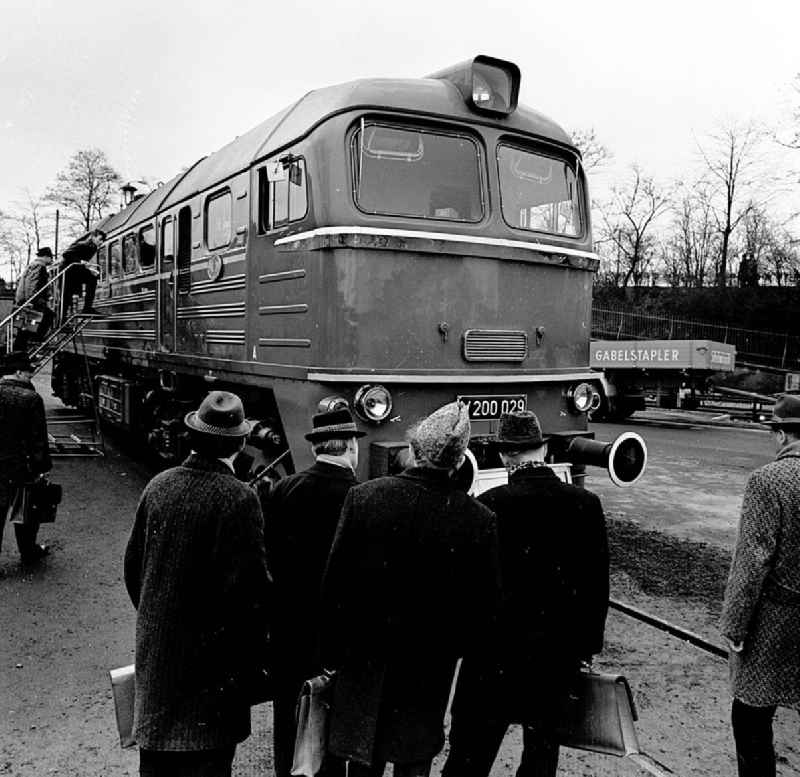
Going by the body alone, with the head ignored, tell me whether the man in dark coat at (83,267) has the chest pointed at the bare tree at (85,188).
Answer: no

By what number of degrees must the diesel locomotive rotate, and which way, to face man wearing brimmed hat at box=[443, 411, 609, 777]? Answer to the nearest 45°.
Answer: approximately 45° to its right

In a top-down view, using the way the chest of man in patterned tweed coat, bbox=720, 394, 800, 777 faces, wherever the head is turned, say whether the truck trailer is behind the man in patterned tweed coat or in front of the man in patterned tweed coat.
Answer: in front

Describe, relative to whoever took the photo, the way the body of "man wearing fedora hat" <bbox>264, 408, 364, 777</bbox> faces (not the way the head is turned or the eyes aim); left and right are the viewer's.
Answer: facing away from the viewer and to the right of the viewer

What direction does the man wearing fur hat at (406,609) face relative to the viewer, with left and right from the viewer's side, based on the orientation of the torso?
facing away from the viewer

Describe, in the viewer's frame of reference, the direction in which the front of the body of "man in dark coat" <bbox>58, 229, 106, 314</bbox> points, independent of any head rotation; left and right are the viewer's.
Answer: facing to the right of the viewer

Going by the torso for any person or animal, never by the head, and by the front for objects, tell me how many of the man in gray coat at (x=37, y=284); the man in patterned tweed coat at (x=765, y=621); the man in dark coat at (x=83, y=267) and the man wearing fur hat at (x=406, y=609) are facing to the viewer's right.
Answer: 2

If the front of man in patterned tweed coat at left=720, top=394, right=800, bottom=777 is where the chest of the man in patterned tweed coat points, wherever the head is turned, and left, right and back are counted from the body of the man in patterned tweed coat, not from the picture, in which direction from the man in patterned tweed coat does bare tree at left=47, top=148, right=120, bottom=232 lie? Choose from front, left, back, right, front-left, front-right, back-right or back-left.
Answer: front

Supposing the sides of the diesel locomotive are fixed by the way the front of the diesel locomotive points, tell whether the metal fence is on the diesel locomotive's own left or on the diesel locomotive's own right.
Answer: on the diesel locomotive's own left

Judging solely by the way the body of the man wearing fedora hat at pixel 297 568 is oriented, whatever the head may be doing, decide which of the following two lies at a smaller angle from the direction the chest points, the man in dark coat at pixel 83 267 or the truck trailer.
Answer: the truck trailer

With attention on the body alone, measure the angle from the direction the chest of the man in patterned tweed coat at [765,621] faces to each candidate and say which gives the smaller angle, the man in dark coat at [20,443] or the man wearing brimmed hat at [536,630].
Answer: the man in dark coat

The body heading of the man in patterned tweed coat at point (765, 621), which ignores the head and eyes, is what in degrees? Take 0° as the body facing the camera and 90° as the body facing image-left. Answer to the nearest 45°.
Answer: approximately 135°

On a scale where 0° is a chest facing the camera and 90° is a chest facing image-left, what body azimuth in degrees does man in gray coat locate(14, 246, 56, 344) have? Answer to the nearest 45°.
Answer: approximately 270°

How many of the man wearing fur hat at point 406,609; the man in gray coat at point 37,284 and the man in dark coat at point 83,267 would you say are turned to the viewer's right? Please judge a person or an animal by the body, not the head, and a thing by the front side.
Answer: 2

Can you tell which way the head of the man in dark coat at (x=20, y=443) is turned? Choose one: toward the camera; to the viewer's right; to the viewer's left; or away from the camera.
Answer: away from the camera

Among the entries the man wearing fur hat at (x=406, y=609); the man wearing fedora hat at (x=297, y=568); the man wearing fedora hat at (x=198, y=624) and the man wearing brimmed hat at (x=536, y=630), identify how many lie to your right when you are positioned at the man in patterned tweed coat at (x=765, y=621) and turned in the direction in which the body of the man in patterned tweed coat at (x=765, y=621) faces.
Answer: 0

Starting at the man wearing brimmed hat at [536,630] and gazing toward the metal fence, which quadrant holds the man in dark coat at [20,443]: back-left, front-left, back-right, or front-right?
front-left
